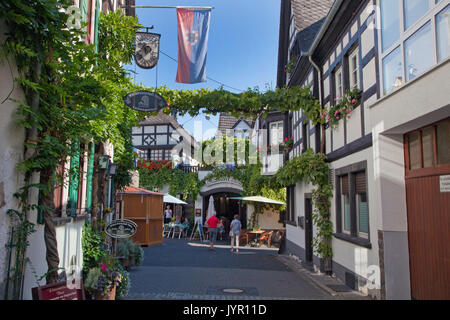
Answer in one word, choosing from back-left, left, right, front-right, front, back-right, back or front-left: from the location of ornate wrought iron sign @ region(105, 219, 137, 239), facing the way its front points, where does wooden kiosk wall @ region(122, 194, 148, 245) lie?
back

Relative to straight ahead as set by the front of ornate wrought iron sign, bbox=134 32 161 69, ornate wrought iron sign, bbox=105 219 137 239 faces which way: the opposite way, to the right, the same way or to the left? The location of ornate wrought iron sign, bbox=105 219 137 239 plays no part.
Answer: the same way

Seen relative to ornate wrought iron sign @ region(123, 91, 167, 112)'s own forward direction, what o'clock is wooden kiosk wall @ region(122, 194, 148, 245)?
The wooden kiosk wall is roughly at 6 o'clock from the ornate wrought iron sign.

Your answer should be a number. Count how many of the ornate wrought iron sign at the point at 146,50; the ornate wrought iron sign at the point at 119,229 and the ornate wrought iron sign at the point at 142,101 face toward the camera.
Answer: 3

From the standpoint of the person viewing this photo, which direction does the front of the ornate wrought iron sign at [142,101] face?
facing the viewer

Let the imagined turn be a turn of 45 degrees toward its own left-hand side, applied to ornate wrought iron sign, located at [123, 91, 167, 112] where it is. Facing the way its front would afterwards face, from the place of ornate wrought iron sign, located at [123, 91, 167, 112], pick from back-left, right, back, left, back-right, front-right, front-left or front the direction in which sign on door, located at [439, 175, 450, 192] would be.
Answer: front

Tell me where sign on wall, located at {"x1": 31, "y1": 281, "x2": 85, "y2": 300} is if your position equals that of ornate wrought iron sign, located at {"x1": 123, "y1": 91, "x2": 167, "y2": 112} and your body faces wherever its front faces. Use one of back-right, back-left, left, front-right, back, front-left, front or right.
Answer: front

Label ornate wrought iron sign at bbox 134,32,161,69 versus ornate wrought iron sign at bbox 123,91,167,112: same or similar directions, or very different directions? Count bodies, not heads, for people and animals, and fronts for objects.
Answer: same or similar directions

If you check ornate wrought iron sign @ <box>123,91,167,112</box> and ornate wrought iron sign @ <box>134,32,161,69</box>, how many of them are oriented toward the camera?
2

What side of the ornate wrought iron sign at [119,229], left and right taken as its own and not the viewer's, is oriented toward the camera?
front

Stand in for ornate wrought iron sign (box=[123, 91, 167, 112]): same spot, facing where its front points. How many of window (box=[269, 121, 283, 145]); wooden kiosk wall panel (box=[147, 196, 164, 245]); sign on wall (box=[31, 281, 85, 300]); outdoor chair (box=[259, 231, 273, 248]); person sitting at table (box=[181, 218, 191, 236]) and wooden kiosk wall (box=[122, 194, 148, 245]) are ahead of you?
1

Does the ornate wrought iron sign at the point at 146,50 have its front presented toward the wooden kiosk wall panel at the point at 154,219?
no

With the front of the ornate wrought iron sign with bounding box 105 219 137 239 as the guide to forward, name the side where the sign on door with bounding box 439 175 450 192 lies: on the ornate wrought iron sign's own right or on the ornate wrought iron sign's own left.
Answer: on the ornate wrought iron sign's own left

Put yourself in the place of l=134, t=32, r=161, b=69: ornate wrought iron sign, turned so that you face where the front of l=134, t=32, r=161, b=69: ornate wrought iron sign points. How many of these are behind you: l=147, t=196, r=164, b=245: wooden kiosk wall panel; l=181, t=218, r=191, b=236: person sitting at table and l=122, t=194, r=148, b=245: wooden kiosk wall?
3

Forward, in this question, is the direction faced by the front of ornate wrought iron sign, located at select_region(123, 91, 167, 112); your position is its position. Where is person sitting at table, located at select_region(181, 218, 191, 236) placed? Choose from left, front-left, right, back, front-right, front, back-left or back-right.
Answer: back
